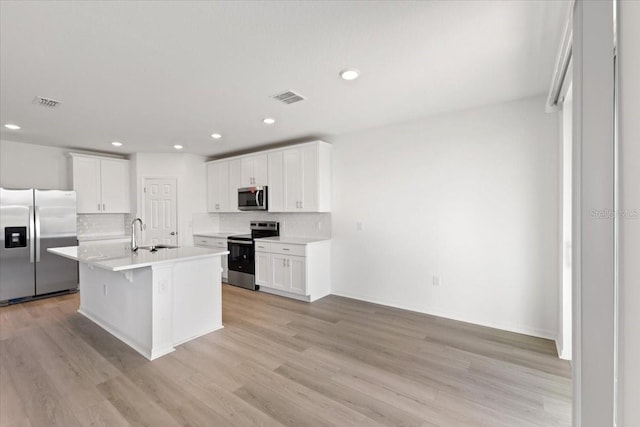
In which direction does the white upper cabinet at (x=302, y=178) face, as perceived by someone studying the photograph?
facing the viewer and to the left of the viewer

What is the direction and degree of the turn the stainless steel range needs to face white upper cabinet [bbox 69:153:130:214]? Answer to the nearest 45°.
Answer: approximately 45° to its right

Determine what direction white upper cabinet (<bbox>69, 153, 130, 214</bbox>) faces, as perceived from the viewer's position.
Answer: facing the viewer

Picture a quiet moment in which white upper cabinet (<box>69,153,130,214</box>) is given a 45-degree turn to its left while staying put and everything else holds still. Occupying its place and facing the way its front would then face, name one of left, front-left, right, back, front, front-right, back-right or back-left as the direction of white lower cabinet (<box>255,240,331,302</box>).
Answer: front

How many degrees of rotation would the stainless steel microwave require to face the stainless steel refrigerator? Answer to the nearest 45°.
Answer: approximately 45° to its right

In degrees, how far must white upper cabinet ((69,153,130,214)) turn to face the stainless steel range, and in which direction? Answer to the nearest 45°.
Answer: approximately 45° to its left

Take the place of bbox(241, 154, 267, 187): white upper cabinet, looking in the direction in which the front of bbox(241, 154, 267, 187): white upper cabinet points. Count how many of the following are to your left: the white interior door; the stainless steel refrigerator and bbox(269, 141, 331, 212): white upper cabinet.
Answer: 1

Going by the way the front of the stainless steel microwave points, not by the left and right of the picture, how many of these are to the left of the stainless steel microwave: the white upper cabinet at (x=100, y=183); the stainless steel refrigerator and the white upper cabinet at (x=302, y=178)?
1

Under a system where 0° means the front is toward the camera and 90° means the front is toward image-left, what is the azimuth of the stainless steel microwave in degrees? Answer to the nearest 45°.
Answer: approximately 45°
